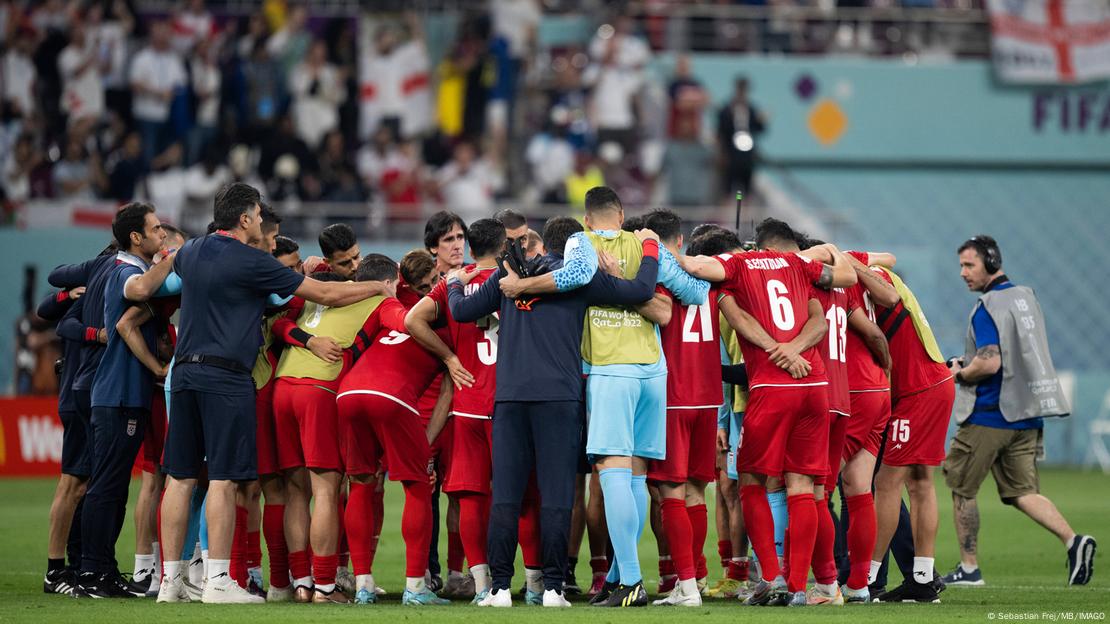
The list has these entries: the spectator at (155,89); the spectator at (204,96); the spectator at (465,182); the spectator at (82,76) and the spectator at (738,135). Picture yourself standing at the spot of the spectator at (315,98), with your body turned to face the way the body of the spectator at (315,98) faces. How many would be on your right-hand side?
3

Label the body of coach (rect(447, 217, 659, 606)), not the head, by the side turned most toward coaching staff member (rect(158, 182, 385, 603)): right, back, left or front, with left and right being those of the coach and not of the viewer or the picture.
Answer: left

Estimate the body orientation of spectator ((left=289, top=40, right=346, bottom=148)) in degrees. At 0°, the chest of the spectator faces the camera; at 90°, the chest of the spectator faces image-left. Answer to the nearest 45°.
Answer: approximately 0°

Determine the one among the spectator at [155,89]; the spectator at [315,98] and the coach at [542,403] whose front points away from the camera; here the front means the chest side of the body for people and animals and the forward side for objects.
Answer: the coach

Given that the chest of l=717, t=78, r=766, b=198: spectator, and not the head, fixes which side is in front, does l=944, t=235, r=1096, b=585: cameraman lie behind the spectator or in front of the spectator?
in front

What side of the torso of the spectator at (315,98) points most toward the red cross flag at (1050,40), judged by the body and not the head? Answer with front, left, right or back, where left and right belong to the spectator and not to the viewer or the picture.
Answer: left

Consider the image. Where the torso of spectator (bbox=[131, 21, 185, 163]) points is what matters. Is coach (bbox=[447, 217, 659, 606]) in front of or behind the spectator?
in front

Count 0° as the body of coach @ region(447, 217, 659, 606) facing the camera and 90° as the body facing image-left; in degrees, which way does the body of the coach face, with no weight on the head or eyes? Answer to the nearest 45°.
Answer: approximately 180°

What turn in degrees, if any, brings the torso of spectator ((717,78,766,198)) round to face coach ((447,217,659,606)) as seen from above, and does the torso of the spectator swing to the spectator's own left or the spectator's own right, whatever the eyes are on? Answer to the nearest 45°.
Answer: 0° — they already face them

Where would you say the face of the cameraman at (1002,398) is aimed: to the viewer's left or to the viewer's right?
to the viewer's left

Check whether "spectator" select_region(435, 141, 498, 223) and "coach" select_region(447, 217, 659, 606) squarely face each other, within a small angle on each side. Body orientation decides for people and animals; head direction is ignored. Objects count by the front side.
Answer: yes

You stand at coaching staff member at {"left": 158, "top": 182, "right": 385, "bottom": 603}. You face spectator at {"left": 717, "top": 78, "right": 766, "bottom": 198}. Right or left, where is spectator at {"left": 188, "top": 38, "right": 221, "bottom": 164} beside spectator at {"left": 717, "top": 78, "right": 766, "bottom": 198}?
left
